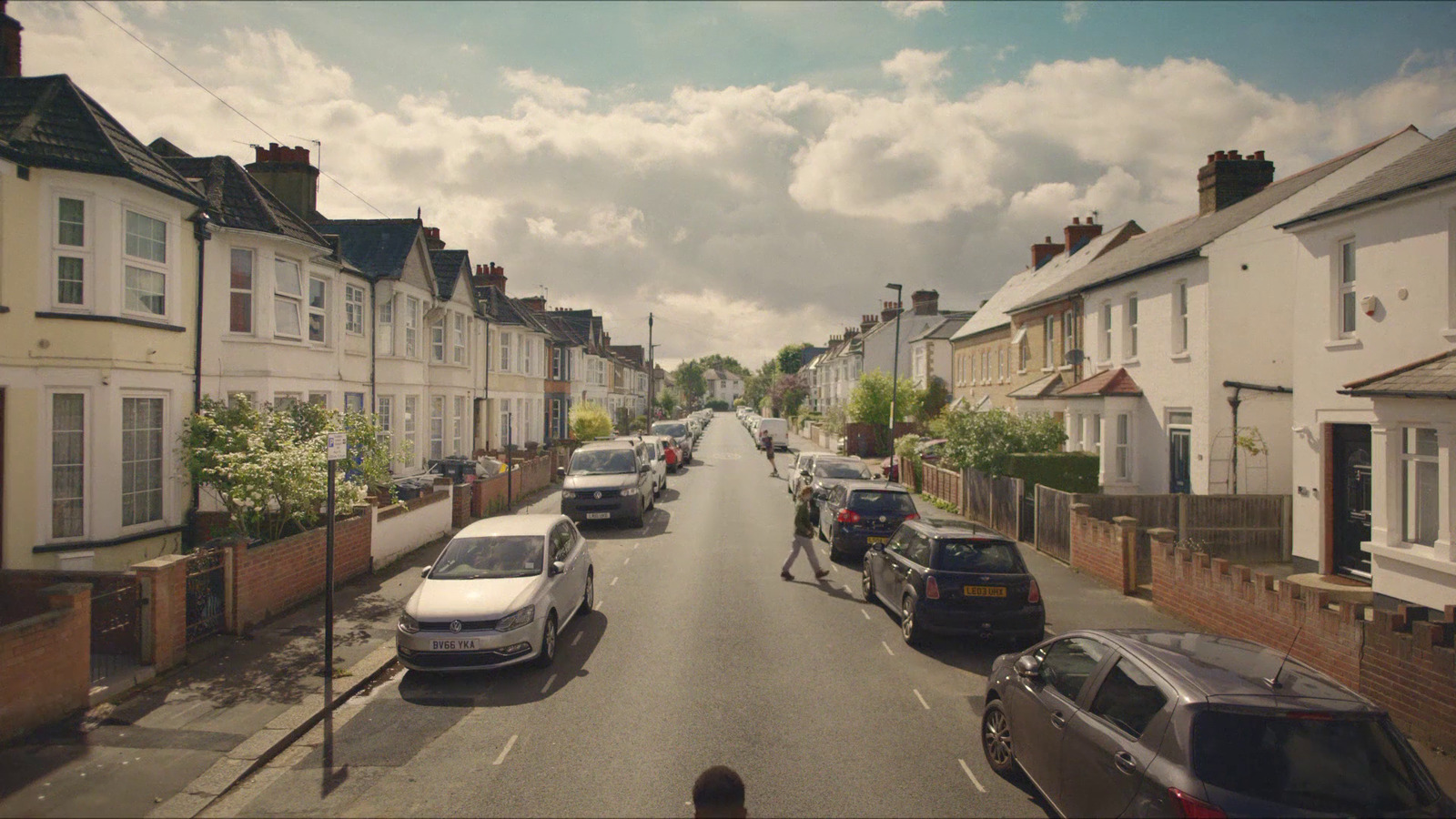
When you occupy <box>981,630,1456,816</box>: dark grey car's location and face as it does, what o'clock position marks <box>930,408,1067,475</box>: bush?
The bush is roughly at 1 o'clock from the dark grey car.

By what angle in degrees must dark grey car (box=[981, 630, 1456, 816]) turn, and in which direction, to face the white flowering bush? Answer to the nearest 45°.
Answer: approximately 45° to its left

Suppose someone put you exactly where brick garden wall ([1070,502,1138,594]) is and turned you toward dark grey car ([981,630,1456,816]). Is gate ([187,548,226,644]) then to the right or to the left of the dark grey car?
right

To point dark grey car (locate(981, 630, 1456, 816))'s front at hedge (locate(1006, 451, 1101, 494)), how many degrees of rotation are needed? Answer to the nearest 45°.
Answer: approximately 45° to its right

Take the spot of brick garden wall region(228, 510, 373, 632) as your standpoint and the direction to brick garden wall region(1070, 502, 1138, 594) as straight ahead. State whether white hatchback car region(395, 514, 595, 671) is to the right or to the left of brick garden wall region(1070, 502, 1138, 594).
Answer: right

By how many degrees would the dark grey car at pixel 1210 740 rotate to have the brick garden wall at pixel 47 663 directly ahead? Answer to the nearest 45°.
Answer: approximately 45° to its left

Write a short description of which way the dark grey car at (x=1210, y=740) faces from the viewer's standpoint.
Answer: facing away from the viewer and to the left of the viewer

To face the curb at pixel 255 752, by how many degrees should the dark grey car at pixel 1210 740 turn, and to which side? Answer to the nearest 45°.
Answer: approximately 45° to its left

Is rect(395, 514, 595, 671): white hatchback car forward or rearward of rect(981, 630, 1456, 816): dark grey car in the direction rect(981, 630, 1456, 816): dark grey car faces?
forward

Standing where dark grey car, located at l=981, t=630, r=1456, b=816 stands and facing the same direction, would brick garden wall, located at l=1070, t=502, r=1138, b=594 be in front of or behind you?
in front

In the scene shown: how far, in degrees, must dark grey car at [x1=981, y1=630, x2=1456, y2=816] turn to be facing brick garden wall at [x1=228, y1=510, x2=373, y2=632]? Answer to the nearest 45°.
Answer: approximately 45° to its left

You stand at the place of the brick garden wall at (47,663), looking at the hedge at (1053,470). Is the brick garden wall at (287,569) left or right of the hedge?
left

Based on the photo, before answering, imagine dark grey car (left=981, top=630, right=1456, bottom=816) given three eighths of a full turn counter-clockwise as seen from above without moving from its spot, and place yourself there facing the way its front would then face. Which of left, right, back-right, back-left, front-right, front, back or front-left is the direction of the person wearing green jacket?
back-right

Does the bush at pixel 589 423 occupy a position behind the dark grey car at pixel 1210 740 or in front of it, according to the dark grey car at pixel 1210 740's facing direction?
in front
